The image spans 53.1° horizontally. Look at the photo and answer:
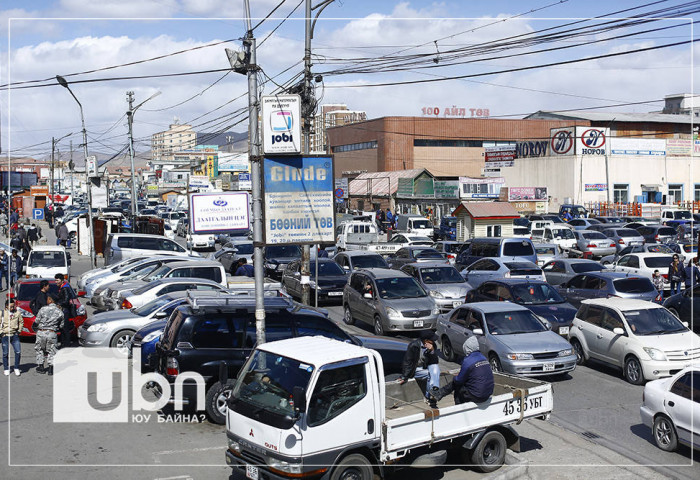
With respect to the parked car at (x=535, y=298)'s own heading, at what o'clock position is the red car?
The red car is roughly at 4 o'clock from the parked car.

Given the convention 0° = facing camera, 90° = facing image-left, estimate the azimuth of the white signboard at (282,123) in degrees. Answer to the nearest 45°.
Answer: approximately 0°

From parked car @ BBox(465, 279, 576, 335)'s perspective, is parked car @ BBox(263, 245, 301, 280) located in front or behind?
behind

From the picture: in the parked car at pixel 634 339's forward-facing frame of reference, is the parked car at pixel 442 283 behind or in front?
behind

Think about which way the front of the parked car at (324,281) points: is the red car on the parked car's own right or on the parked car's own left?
on the parked car's own right

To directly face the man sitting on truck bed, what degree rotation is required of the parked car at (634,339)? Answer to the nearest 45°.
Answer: approximately 45° to its right

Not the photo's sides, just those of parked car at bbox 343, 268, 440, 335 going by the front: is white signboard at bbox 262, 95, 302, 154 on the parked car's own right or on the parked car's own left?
on the parked car's own right

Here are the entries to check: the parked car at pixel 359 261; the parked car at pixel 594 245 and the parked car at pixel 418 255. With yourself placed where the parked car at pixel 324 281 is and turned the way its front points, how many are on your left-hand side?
3

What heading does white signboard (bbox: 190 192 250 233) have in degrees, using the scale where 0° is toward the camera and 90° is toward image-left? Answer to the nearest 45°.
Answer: approximately 0°

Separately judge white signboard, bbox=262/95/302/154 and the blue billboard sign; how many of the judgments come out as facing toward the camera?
2
